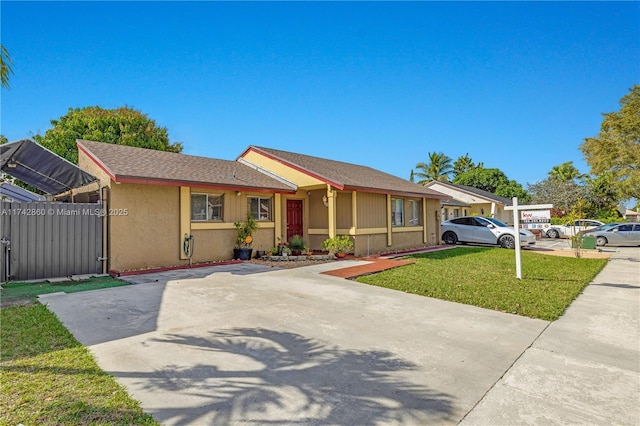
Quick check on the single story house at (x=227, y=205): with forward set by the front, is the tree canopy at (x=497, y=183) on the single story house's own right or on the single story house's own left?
on the single story house's own left

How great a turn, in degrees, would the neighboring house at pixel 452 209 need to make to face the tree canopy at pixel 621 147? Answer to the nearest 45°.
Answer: approximately 45° to its left

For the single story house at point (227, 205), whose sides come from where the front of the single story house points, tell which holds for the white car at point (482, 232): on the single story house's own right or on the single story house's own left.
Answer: on the single story house's own left

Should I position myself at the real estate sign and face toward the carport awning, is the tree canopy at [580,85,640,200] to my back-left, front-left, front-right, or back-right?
back-right

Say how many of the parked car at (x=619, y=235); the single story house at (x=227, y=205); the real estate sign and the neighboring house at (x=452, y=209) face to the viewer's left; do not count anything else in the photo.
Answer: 1

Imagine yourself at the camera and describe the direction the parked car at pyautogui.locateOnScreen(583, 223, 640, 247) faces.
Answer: facing to the left of the viewer

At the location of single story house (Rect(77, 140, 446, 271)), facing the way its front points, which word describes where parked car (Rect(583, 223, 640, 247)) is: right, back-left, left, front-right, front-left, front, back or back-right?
front-left

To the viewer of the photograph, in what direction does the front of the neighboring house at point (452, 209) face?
facing the viewer and to the right of the viewer

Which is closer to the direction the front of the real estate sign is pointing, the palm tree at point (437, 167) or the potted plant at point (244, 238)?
the potted plant
